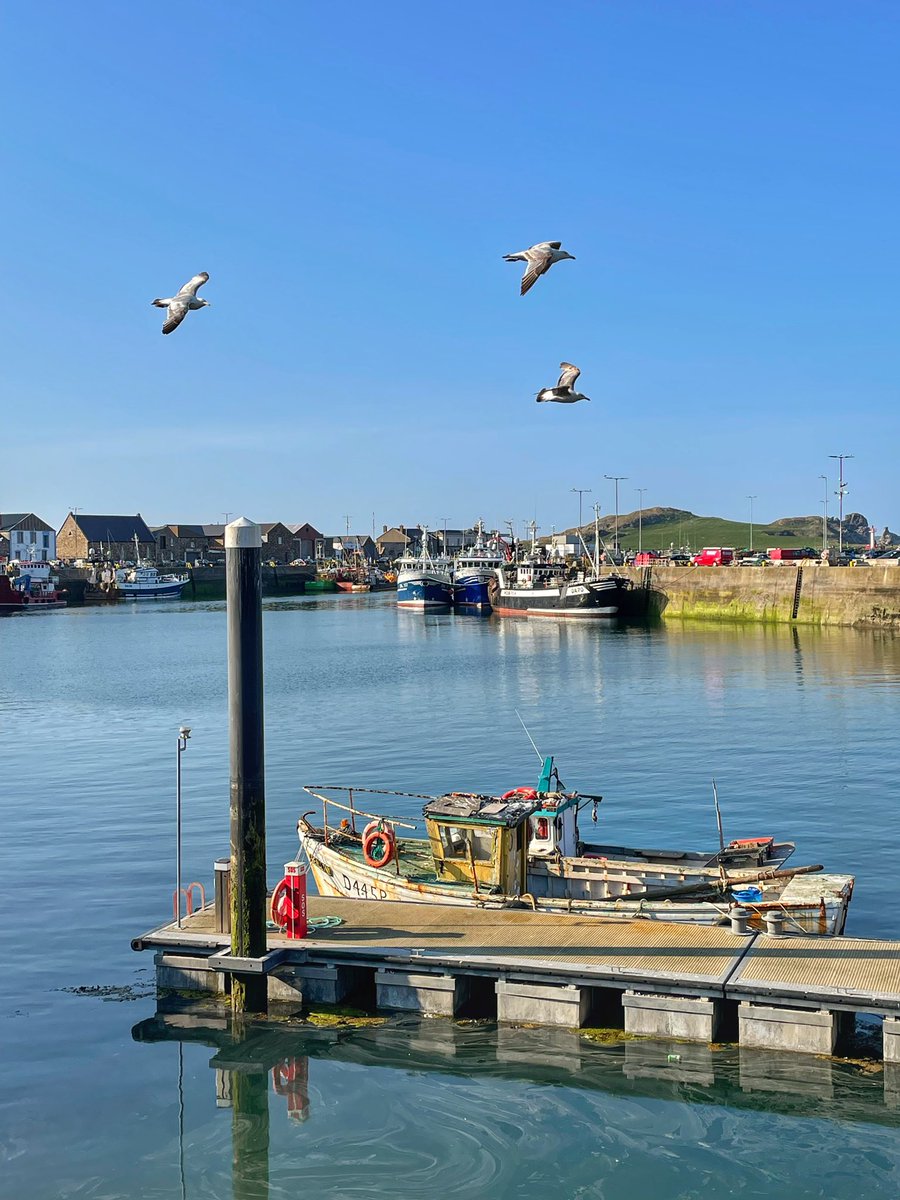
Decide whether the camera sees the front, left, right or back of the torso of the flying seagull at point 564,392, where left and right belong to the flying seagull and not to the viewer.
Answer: right

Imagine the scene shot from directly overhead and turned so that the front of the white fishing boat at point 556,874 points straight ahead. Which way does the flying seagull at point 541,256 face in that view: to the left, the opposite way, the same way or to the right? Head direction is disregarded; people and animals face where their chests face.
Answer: the opposite way

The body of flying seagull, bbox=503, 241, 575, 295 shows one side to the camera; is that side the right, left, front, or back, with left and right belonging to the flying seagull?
right

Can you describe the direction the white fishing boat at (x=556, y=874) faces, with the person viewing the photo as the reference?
facing to the left of the viewer

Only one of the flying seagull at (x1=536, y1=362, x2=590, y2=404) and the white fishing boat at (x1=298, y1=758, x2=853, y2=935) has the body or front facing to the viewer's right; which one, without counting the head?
the flying seagull
